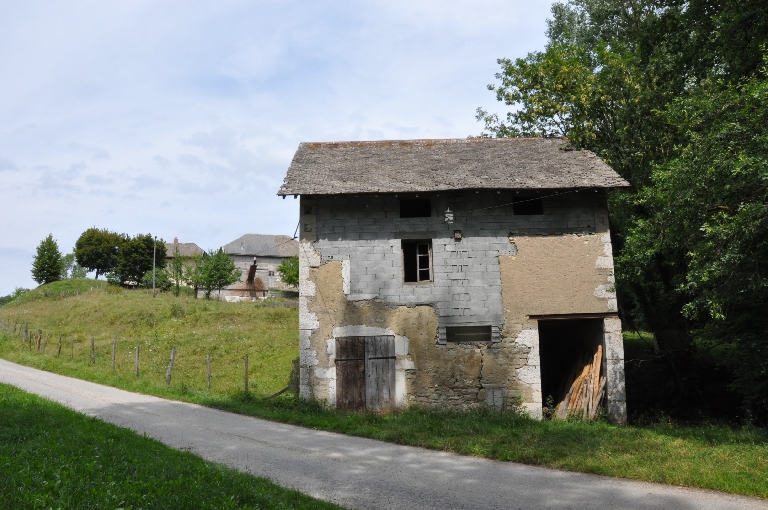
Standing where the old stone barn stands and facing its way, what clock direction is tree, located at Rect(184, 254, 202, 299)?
The tree is roughly at 5 o'clock from the old stone barn.

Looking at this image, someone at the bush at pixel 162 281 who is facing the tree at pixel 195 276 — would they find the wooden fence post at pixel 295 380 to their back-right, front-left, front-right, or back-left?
front-right

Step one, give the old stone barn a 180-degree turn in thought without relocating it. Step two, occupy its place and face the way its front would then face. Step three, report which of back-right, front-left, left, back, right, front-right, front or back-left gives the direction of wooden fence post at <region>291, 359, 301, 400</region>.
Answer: left

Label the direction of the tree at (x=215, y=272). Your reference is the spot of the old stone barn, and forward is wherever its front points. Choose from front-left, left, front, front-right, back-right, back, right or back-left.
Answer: back-right

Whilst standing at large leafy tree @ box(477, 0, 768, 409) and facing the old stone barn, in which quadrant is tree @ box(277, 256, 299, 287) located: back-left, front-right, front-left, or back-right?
front-right

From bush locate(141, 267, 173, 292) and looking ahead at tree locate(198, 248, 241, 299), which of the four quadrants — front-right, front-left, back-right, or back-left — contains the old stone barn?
front-right

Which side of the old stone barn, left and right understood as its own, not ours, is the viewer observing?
front

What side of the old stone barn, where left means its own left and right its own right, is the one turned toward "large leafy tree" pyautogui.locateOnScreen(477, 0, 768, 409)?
left
